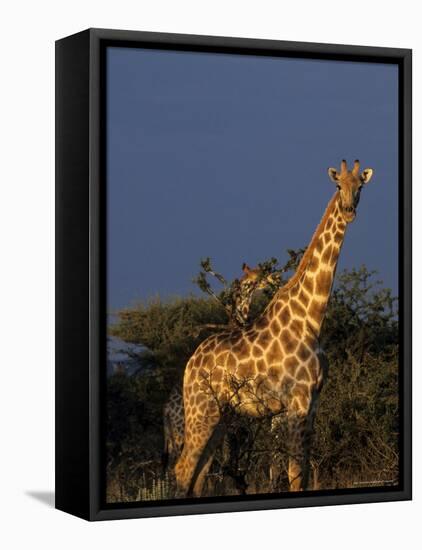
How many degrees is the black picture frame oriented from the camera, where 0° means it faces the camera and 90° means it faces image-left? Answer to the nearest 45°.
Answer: approximately 315°
